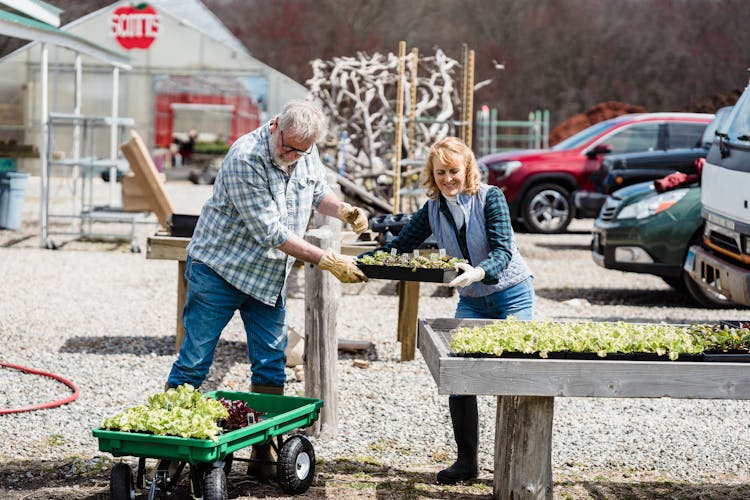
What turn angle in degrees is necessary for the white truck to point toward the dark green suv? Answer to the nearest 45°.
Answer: approximately 135° to its right

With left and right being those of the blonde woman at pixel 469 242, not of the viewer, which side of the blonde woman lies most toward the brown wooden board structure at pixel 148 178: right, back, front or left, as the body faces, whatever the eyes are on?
right

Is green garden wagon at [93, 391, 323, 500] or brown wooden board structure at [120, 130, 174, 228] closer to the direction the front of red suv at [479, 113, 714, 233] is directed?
the brown wooden board structure

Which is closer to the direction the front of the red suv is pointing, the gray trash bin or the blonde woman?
the gray trash bin

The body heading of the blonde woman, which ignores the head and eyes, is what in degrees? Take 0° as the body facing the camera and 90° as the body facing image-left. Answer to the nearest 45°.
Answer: approximately 45°

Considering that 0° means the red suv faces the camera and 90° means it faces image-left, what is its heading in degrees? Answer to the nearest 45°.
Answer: approximately 90°

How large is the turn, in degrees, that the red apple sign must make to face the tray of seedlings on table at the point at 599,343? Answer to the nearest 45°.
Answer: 0° — it already faces it

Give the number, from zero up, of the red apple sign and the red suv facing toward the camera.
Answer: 1
